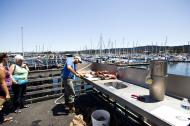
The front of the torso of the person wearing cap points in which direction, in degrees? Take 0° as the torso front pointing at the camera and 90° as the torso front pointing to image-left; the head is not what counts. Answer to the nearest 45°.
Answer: approximately 270°
